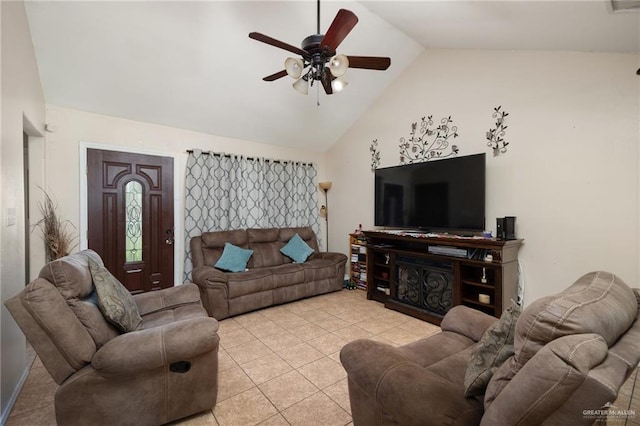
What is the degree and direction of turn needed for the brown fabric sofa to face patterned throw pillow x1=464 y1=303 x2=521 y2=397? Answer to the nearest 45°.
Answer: approximately 45° to its right

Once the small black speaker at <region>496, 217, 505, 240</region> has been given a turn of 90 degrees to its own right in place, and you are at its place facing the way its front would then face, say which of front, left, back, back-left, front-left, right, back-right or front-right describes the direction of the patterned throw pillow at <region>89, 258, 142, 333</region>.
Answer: left

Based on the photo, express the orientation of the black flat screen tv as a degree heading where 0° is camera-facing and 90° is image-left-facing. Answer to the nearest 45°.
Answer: approximately 45°

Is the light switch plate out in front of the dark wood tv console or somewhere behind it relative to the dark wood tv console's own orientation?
in front

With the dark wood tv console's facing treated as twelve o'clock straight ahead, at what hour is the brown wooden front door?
The brown wooden front door is roughly at 1 o'clock from the dark wood tv console.

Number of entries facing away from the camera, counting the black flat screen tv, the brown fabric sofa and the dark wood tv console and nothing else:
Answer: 0

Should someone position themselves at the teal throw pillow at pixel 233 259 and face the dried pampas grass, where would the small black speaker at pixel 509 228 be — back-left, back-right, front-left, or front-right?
back-left

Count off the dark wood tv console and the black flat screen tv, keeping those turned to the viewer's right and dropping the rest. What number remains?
0

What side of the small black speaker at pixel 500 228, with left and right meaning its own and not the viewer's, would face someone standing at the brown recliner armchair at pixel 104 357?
front

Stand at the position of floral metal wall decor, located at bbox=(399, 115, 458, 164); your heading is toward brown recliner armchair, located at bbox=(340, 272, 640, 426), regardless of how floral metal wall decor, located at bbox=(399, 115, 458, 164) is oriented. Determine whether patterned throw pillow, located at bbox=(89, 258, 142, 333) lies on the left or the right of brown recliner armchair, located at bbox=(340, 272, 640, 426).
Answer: right

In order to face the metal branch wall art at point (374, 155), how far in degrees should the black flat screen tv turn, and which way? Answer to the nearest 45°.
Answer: approximately 90° to its right

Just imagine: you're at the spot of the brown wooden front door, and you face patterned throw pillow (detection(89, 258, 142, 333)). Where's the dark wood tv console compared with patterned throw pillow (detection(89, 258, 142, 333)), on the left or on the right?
left

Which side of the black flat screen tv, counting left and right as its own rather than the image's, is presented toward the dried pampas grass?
front

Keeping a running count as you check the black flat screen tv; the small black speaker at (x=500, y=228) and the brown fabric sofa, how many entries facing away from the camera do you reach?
0

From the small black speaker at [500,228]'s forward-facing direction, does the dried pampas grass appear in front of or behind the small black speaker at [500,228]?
in front

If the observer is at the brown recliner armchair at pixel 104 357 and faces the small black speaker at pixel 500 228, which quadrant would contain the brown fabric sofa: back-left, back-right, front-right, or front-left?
front-left

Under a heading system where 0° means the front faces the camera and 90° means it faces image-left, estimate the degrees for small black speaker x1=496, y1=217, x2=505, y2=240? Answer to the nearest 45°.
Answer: approximately 45°

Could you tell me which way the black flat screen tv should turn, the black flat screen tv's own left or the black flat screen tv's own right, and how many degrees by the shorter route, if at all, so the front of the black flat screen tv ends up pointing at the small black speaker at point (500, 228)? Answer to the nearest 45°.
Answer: approximately 90° to the black flat screen tv's own left

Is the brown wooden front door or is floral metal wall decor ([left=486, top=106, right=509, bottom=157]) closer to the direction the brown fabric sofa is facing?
the floral metal wall decor

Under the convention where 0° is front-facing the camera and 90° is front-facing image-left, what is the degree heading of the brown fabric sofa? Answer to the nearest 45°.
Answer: approximately 315°

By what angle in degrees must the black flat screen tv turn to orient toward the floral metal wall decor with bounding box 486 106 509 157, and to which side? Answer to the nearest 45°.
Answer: approximately 135° to its left

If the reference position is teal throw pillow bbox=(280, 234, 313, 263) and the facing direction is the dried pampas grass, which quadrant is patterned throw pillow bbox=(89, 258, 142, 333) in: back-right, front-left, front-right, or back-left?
front-left

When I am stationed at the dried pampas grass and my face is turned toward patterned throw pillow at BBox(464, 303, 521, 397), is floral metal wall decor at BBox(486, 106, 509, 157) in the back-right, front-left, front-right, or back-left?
front-left
